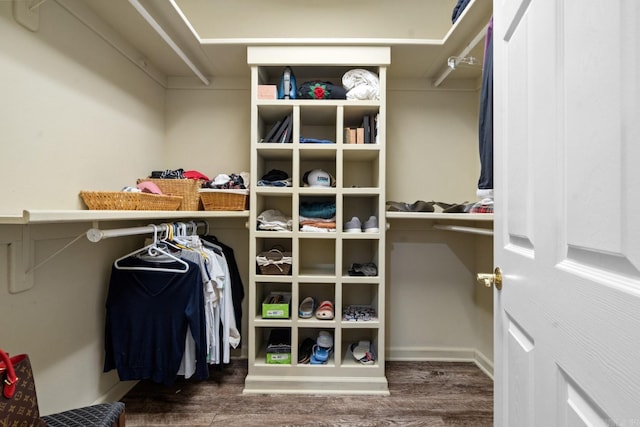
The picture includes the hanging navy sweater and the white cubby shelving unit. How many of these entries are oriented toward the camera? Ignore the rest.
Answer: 2

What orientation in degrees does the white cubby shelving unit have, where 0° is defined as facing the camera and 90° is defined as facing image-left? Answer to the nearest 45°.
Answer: approximately 0°

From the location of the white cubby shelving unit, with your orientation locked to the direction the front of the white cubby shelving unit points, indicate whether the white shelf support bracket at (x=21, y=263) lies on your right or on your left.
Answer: on your right

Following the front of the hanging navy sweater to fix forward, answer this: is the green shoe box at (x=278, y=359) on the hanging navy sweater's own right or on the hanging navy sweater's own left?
on the hanging navy sweater's own left

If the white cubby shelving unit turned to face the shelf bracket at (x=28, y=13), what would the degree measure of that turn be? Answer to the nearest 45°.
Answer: approximately 45° to its right

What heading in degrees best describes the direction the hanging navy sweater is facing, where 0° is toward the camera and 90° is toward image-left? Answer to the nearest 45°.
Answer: approximately 0°
